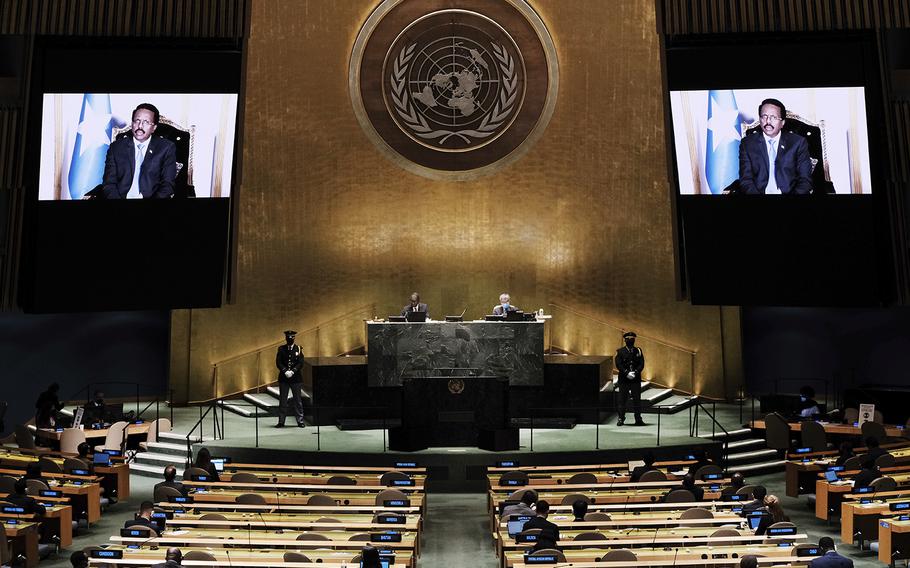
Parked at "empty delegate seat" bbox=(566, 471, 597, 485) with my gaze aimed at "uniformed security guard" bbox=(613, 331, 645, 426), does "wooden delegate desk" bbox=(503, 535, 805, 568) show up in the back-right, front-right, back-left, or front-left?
back-right

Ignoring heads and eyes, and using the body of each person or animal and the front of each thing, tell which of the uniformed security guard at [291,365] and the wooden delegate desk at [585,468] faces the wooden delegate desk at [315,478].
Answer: the uniformed security guard

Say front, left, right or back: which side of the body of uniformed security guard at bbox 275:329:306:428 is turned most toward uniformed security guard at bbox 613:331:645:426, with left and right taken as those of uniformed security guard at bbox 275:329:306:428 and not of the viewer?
left

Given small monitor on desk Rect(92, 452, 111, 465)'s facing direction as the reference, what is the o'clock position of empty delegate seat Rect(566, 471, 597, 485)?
The empty delegate seat is roughly at 10 o'clock from the small monitor on desk.
